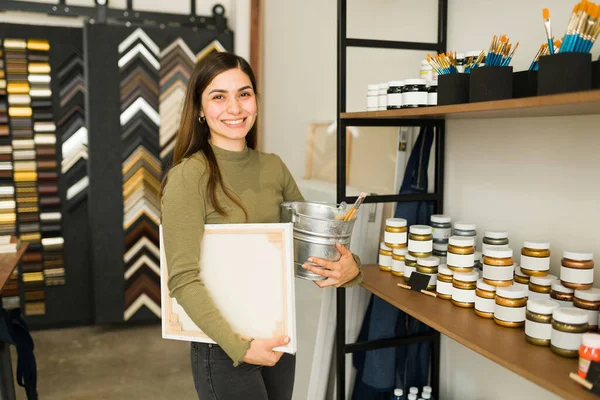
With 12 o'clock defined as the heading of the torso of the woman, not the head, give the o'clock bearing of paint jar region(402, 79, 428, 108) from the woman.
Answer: The paint jar is roughly at 10 o'clock from the woman.

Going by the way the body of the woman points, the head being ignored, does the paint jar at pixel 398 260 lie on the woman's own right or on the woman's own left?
on the woman's own left

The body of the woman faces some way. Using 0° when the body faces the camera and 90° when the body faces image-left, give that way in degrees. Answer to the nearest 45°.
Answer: approximately 315°

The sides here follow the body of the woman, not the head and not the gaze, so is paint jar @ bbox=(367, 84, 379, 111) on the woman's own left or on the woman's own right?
on the woman's own left

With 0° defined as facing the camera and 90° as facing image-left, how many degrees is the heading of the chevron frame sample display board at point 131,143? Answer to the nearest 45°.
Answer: approximately 0°

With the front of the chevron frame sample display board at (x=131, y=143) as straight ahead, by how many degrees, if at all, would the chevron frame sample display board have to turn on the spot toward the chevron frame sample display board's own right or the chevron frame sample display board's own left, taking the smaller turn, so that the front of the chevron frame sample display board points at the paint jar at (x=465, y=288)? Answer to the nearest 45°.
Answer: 0° — it already faces it

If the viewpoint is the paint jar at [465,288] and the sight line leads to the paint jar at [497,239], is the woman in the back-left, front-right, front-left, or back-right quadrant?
back-left
